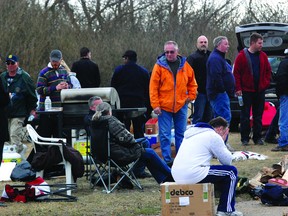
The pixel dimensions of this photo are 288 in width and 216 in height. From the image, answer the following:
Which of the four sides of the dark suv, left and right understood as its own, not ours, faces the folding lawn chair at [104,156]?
back

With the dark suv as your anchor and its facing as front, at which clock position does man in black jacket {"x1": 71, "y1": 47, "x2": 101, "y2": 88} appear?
The man in black jacket is roughly at 8 o'clock from the dark suv.

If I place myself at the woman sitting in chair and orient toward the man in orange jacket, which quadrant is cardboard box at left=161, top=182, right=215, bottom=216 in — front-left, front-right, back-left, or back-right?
back-right

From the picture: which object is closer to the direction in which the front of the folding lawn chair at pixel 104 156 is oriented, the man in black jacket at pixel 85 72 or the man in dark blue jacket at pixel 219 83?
the man in dark blue jacket

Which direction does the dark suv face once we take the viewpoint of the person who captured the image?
facing away from the viewer

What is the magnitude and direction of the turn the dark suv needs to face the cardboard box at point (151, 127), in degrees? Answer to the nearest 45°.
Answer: approximately 135° to its left
